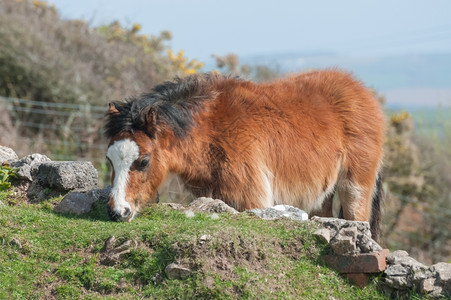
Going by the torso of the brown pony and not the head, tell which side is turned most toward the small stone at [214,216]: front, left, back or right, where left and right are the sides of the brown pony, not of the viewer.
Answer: left

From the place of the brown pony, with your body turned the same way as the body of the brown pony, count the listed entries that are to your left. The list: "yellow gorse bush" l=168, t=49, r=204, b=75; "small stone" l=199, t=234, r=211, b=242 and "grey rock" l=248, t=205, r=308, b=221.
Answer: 2

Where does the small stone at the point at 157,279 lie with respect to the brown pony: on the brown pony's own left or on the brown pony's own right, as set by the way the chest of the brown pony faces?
on the brown pony's own left

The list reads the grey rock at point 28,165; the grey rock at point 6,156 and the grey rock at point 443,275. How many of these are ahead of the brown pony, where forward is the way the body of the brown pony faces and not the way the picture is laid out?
2

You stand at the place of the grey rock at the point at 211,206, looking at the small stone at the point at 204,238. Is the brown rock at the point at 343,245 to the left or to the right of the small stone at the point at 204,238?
left

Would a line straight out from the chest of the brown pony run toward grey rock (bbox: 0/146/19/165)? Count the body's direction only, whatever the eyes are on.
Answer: yes

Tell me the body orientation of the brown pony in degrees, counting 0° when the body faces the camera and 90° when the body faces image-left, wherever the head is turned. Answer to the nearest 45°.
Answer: approximately 90°

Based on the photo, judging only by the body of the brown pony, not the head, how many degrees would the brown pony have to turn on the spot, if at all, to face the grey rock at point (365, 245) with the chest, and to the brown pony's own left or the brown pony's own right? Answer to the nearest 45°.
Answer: approximately 135° to the brown pony's own left

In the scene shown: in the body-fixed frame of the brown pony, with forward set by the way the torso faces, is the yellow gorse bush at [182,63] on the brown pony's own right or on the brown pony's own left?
on the brown pony's own right

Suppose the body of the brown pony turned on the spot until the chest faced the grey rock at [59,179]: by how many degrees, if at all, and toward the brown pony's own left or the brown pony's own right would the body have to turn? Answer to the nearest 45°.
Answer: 0° — it already faces it

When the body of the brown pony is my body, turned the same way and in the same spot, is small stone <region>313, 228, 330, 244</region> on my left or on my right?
on my left

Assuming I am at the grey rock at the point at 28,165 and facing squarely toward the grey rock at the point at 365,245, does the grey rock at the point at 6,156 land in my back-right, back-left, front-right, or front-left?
back-left

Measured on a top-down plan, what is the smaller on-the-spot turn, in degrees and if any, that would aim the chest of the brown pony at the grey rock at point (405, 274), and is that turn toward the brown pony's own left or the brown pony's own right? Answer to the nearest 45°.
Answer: approximately 135° to the brown pony's own left

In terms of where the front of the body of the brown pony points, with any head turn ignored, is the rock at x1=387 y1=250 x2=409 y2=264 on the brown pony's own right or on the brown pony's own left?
on the brown pony's own left

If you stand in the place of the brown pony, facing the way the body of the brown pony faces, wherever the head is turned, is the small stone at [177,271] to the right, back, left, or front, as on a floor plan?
left

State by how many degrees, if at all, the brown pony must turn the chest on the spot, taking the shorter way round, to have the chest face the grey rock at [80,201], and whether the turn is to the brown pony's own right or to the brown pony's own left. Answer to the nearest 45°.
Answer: approximately 45° to the brown pony's own left

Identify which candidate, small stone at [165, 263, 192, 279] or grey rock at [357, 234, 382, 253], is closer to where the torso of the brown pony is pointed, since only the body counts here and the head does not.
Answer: the small stone

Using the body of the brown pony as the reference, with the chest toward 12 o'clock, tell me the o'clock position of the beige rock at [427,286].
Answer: The beige rock is roughly at 8 o'clock from the brown pony.
